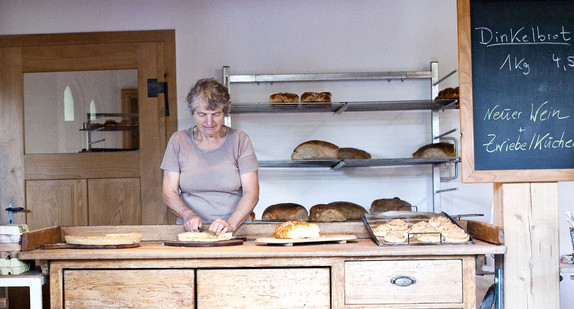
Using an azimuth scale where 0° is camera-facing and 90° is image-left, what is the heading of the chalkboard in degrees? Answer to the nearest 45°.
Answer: approximately 0°

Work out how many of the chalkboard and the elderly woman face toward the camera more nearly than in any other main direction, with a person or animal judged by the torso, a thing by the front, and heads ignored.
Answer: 2

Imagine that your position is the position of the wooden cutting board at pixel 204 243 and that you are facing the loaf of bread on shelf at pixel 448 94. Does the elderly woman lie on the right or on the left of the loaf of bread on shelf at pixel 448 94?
left

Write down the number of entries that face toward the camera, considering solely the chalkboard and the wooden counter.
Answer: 2

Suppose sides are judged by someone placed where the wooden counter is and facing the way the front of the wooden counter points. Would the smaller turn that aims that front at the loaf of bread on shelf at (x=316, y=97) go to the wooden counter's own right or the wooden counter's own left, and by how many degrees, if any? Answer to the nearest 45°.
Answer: approximately 180°

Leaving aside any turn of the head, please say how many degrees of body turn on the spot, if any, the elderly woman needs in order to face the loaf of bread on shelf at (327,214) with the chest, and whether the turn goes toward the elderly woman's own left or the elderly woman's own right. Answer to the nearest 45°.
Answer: approximately 135° to the elderly woman's own left

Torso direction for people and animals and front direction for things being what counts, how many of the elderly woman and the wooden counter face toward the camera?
2

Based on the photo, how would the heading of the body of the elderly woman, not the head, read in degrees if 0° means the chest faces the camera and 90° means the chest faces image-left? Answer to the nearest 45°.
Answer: approximately 0°
